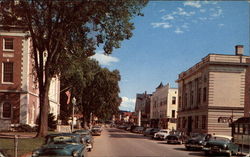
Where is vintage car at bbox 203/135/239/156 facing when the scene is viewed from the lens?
facing away from the viewer and to the right of the viewer

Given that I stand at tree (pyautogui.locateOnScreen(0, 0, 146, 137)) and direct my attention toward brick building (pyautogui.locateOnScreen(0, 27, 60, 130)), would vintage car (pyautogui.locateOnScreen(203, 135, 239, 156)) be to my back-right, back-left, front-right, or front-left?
back-right

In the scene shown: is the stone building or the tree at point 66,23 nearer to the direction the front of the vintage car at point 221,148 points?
the stone building

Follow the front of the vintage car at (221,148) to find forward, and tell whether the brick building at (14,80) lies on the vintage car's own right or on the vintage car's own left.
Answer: on the vintage car's own left

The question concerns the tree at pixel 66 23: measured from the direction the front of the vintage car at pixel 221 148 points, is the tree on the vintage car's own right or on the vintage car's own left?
on the vintage car's own left

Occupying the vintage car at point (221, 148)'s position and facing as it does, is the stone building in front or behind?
in front

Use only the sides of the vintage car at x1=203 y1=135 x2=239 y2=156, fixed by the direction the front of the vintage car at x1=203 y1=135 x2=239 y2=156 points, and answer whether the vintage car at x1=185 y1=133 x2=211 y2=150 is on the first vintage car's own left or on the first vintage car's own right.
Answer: on the first vintage car's own left
